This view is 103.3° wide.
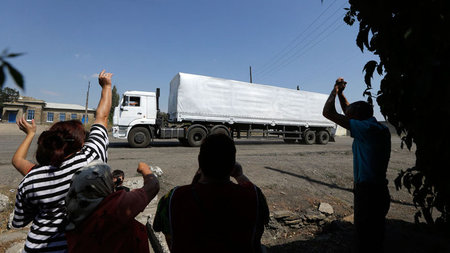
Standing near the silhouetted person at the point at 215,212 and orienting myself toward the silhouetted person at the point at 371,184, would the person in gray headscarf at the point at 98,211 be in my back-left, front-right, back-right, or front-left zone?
back-left

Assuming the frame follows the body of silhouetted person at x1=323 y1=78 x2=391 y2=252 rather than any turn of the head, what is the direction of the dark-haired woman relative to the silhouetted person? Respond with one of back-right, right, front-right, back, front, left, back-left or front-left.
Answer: left

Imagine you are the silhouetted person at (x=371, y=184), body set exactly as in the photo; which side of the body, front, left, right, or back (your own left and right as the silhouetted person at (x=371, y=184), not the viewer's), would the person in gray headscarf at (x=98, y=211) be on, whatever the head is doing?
left

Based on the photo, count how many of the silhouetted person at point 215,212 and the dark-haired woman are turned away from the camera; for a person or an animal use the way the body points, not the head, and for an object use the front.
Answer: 2

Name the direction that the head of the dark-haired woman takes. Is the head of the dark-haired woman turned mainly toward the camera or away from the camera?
away from the camera

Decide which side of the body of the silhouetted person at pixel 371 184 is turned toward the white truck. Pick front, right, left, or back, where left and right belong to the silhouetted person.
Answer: front

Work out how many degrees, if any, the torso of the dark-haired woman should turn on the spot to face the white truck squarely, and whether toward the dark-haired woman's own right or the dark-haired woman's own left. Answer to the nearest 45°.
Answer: approximately 45° to the dark-haired woman's own right

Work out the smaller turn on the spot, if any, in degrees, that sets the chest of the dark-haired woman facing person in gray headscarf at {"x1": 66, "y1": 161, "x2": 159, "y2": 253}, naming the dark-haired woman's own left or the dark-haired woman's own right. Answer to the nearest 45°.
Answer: approximately 135° to the dark-haired woman's own right

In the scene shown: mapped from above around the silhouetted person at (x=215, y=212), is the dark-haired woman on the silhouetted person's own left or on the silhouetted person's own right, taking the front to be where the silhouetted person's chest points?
on the silhouetted person's own left

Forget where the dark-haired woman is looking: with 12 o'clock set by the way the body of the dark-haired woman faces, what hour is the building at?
The building is roughly at 12 o'clock from the dark-haired woman.

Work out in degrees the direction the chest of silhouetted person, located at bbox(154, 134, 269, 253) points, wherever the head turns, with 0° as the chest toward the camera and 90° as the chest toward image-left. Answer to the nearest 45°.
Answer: approximately 180°

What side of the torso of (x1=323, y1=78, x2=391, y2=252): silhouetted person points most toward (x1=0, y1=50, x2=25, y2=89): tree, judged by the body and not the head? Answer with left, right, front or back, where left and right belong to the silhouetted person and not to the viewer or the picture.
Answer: left

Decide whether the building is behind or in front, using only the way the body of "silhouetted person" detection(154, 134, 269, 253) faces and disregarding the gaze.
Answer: in front

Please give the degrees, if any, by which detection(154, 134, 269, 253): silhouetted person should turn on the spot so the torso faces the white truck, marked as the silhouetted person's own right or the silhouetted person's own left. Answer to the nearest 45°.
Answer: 0° — they already face it

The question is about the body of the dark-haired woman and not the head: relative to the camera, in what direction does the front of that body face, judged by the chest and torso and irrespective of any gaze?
away from the camera
